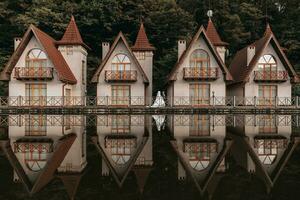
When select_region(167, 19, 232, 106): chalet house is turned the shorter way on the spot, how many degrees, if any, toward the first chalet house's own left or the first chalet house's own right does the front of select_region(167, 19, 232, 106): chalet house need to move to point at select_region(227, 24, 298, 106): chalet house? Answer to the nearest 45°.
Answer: approximately 90° to the first chalet house's own left

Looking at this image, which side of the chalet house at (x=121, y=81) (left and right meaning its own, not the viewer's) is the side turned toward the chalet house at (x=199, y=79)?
left

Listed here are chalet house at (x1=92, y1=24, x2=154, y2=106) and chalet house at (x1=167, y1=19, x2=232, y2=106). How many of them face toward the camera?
2

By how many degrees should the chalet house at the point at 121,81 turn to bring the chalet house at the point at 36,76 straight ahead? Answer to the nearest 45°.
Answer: approximately 90° to its right

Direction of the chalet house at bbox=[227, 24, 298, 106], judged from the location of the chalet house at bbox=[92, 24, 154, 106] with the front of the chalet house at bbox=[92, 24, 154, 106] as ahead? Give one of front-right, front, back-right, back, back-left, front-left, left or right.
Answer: left

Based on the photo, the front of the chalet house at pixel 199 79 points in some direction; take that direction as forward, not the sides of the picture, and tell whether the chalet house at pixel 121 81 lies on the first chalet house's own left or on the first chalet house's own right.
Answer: on the first chalet house's own right

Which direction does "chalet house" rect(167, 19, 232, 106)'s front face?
toward the camera

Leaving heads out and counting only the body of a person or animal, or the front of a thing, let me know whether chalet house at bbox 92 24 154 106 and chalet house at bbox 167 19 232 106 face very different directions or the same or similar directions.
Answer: same or similar directions

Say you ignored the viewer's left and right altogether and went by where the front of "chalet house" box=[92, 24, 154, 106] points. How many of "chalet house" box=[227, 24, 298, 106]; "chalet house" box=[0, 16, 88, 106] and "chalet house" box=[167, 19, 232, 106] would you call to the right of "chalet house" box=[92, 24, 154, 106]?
1
